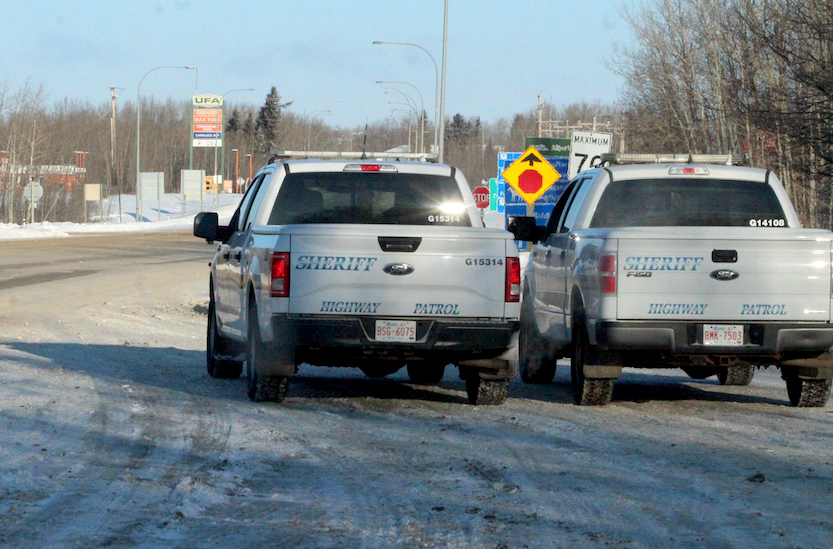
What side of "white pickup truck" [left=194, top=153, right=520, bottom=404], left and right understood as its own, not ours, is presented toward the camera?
back

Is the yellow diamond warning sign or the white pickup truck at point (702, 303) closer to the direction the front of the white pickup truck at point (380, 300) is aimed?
the yellow diamond warning sign

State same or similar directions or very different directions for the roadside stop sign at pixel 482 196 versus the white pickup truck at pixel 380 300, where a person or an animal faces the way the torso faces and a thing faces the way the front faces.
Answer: very different directions

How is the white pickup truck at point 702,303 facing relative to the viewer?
away from the camera

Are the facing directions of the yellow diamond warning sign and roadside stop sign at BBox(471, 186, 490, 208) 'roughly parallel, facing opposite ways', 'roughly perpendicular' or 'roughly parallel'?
roughly parallel

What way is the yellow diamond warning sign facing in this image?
toward the camera

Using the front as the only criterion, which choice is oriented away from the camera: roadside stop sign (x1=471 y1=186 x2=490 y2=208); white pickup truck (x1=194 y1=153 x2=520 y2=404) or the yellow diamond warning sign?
the white pickup truck

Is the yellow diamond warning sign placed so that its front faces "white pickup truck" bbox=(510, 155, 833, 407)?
yes

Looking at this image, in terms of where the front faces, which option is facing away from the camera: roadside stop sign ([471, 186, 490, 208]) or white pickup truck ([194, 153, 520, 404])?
the white pickup truck

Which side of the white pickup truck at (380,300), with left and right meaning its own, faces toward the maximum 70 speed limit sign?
front

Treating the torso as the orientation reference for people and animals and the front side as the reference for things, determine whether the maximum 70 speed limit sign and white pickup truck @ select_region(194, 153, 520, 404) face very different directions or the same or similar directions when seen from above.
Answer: very different directions

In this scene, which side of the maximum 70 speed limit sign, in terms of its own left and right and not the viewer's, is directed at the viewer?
front

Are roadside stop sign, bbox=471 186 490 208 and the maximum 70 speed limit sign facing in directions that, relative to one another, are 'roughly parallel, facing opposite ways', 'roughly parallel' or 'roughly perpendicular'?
roughly parallel

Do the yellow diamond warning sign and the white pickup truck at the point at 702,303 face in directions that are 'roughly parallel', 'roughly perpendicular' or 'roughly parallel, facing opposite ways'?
roughly parallel, facing opposite ways

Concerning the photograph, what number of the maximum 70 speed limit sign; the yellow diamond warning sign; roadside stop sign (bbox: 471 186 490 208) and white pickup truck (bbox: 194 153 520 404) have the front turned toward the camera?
3

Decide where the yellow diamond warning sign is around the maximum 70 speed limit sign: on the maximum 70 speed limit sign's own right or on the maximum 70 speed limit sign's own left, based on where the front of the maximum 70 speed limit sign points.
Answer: on the maximum 70 speed limit sign's own right

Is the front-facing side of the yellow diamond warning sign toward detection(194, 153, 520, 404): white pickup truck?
yes

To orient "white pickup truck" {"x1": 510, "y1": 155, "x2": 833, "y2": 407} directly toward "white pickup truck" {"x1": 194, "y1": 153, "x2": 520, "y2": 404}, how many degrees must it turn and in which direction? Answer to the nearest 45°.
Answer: approximately 90° to its left

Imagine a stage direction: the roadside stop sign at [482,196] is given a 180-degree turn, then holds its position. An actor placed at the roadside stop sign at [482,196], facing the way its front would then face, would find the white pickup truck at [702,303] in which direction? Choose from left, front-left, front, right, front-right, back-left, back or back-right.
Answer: back

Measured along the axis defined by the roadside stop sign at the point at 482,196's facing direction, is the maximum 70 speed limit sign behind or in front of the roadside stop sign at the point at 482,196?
in front

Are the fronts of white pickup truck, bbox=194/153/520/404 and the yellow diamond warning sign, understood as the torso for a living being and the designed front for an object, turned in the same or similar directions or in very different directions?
very different directions

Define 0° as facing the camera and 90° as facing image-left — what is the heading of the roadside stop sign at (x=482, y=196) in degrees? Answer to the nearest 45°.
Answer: approximately 0°
